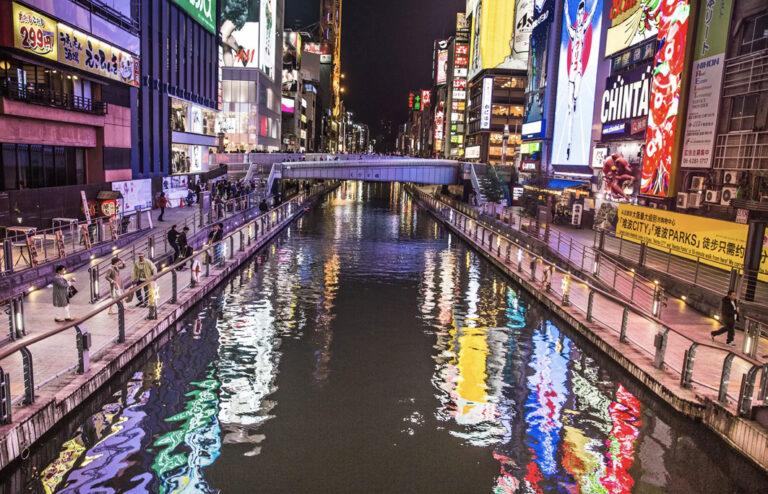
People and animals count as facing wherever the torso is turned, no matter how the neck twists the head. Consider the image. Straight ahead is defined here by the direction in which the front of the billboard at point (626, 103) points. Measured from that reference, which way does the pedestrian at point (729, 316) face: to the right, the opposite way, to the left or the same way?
to the left

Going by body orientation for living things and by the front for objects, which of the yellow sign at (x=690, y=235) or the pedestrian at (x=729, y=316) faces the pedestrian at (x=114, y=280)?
the yellow sign

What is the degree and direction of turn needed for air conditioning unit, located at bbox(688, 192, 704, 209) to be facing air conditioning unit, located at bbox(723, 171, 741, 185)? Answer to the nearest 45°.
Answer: approximately 90° to its left

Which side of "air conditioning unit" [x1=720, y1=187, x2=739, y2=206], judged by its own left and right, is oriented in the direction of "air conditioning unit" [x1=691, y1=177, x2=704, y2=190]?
right

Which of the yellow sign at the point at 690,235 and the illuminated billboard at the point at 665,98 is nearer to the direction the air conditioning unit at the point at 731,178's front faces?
the yellow sign

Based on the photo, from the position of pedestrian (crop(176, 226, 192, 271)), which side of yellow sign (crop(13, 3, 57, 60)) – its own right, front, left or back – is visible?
front

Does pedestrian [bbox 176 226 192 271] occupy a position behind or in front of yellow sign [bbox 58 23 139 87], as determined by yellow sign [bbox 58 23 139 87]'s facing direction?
in front

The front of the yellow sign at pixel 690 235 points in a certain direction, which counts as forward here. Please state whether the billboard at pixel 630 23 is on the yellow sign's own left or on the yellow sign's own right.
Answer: on the yellow sign's own right

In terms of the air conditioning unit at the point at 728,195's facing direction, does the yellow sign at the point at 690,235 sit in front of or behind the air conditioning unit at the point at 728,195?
in front

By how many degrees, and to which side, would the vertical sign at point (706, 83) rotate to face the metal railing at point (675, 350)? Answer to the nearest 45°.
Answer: approximately 45° to its left

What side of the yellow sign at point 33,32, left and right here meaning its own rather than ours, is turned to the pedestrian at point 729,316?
front
